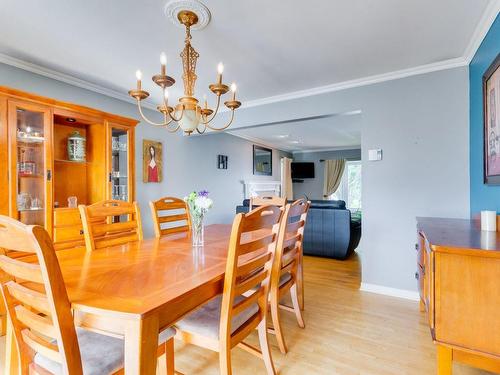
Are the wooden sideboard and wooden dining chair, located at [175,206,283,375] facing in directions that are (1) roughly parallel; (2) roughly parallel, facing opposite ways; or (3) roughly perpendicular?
roughly parallel

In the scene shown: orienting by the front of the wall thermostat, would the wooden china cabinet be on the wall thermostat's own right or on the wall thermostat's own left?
on the wall thermostat's own right

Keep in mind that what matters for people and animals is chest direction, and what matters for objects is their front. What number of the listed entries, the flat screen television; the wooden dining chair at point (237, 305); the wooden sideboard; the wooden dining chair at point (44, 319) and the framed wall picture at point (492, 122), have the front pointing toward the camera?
1

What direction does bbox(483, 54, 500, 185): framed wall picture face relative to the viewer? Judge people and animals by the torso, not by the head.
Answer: to the viewer's left

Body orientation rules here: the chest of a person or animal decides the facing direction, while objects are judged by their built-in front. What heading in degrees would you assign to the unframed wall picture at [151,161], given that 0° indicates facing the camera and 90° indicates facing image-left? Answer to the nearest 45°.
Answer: approximately 315°

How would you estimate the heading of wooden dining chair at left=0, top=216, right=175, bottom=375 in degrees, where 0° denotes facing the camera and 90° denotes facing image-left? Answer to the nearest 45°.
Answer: approximately 225°

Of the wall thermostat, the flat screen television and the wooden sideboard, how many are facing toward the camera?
2

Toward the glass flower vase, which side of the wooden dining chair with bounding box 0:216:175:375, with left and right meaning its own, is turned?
front

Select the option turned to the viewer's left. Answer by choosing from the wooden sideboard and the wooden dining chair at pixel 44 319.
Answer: the wooden sideboard

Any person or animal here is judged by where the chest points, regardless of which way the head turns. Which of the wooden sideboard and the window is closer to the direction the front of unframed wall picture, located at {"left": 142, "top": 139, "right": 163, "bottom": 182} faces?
the wooden sideboard

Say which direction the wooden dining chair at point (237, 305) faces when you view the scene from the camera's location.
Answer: facing away from the viewer and to the left of the viewer

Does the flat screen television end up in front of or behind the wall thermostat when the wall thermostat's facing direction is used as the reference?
behind
